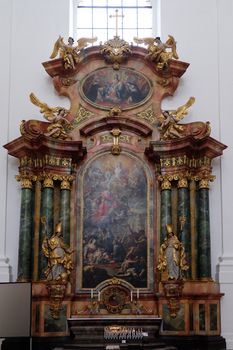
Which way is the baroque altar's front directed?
toward the camera

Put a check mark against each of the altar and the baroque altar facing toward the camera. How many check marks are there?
2
